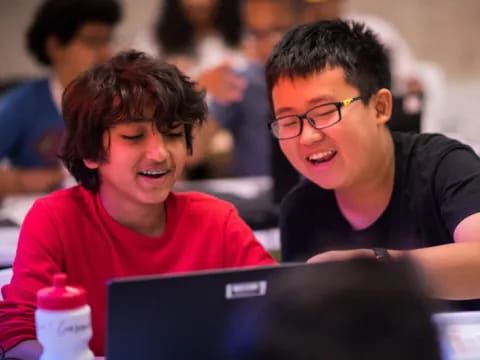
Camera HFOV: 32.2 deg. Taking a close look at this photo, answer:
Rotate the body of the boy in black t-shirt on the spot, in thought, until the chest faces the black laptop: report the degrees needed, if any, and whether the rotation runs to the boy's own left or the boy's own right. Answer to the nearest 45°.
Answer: approximately 45° to the boy's own left

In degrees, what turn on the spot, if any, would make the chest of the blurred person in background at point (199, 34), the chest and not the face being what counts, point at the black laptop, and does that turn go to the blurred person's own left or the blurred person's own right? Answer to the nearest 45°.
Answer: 0° — they already face it

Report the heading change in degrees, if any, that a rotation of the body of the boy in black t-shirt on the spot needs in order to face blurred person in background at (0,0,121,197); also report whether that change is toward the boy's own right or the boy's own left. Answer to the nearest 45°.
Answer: approximately 90° to the boy's own right

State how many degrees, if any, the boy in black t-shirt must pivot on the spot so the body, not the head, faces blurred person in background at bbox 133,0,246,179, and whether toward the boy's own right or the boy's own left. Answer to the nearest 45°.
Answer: approximately 135° to the boy's own right

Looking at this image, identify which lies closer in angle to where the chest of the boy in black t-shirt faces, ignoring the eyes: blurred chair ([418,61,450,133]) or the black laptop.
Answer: the black laptop

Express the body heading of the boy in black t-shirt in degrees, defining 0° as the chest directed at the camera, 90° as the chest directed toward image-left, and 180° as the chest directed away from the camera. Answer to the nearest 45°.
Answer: approximately 45°

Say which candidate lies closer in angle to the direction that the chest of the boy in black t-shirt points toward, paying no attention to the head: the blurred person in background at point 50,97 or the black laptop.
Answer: the black laptop

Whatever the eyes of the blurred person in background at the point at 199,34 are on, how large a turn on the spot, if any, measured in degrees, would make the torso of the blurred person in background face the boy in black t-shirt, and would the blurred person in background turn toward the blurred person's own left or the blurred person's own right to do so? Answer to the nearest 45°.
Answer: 0° — they already face them
